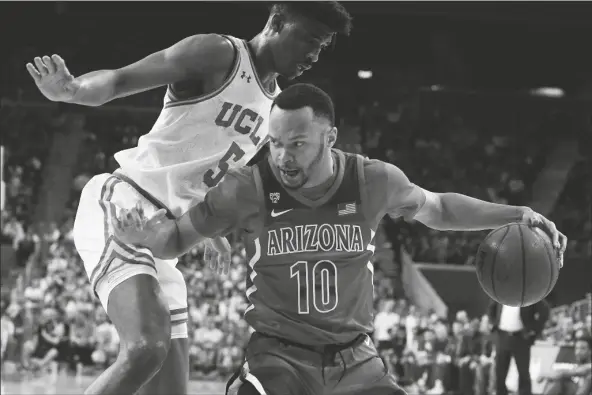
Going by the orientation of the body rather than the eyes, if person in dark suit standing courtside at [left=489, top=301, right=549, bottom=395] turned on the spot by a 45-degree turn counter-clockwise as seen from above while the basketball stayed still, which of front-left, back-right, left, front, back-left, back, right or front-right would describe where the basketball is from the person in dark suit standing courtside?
front-right

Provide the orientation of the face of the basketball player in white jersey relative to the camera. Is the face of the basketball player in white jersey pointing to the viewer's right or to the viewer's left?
to the viewer's right

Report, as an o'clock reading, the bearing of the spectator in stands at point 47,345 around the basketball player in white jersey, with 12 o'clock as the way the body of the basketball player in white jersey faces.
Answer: The spectator in stands is roughly at 7 o'clock from the basketball player in white jersey.

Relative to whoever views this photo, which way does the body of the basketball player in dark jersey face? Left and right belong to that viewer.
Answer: facing the viewer

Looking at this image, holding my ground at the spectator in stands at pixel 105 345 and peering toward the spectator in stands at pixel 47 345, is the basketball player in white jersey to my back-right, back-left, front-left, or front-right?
back-left

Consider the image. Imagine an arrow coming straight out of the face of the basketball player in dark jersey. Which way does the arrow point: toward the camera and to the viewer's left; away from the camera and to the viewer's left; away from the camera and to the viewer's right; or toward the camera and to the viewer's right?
toward the camera and to the viewer's left

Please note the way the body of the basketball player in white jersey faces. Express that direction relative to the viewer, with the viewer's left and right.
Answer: facing the viewer and to the right of the viewer

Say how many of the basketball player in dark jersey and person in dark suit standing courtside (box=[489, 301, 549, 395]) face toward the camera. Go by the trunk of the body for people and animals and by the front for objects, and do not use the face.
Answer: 2

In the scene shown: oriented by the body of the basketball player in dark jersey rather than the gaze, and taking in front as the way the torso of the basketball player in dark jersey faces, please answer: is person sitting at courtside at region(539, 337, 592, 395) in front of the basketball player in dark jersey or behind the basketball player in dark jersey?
behind

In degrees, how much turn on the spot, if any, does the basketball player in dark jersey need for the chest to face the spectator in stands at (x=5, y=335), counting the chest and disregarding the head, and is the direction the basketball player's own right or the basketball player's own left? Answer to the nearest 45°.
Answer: approximately 135° to the basketball player's own right

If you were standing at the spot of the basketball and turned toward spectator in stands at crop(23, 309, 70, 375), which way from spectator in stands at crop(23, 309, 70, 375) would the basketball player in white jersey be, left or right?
left

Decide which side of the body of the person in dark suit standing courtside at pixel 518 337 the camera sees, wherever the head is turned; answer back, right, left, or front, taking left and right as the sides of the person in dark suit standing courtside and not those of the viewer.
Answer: front
